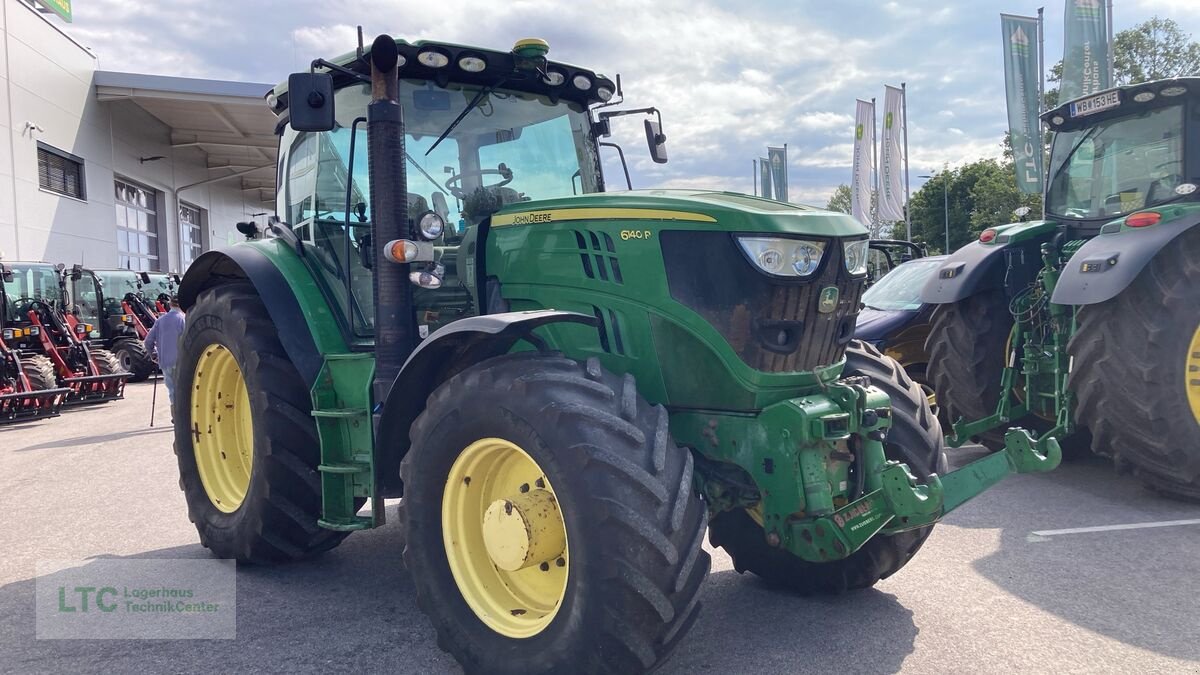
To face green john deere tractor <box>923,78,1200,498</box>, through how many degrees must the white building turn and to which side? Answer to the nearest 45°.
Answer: approximately 45° to its right

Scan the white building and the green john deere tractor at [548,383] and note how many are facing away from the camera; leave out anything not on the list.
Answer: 0

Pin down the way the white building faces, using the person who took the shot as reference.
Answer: facing the viewer and to the right of the viewer

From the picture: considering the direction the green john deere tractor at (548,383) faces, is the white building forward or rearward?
rearward

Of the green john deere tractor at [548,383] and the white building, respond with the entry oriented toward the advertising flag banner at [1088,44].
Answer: the white building

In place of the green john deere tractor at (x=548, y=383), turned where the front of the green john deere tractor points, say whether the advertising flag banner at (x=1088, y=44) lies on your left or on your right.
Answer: on your left

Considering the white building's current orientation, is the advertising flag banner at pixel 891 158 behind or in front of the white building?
in front

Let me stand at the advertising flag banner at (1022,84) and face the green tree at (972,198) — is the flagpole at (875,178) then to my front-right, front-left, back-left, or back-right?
front-left

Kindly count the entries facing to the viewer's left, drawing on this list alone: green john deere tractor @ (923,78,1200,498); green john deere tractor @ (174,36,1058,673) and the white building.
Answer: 0
